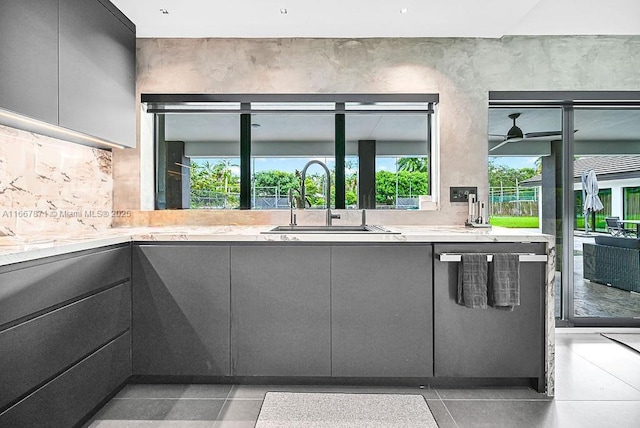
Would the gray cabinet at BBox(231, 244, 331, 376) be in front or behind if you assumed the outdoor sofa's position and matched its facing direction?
behind

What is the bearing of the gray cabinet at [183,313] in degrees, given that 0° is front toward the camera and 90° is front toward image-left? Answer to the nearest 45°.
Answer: approximately 0°

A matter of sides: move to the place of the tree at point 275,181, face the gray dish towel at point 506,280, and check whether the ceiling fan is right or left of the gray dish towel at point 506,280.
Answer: left

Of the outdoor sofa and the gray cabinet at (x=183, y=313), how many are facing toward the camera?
1

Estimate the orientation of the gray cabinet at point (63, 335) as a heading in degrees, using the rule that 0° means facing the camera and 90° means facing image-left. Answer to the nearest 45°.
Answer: approximately 315°
